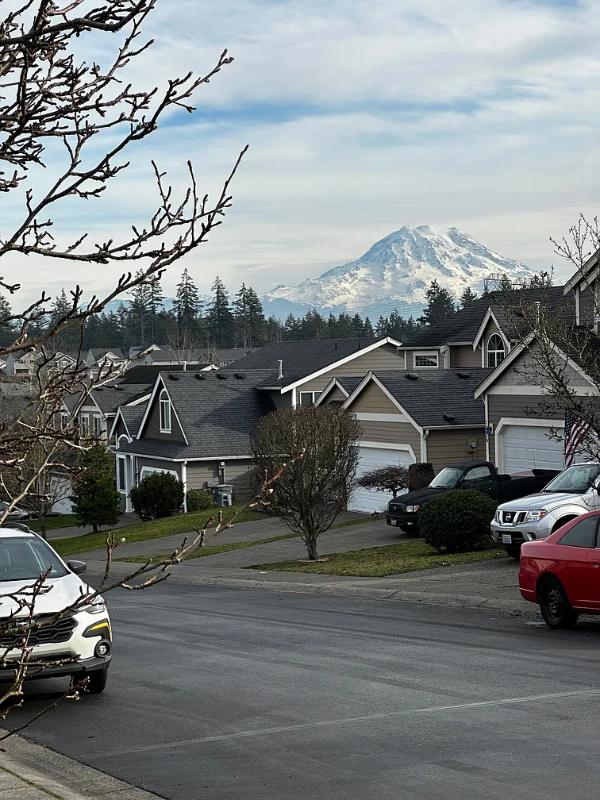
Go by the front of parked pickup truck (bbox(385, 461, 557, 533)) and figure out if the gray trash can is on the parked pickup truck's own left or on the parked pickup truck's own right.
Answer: on the parked pickup truck's own right

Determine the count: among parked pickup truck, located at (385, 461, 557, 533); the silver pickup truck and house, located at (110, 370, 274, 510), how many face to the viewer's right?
0

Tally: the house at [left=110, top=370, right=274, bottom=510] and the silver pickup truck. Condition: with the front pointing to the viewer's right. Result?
0

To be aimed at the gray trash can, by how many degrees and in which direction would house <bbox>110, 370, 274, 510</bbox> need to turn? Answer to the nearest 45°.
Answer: approximately 45° to its left

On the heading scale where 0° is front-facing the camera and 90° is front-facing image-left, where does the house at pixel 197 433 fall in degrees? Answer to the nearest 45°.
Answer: approximately 45°

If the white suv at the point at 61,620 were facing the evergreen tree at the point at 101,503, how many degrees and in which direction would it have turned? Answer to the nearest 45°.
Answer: approximately 135° to its left

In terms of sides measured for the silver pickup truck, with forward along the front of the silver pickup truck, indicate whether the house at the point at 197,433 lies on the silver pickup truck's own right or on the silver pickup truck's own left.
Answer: on the silver pickup truck's own right

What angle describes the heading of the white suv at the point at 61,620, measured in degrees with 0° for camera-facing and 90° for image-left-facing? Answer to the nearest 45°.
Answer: approximately 315°

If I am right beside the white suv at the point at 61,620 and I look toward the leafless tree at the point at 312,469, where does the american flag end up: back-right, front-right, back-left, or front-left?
front-right

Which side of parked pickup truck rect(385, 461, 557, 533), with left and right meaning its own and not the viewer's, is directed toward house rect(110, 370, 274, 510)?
right

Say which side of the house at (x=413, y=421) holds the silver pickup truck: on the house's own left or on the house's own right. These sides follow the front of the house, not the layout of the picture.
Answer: on the house's own left

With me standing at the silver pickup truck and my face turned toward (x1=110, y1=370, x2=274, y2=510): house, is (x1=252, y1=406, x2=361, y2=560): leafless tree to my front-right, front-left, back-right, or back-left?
front-left
